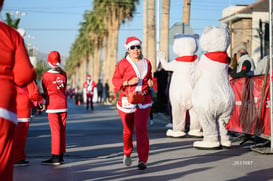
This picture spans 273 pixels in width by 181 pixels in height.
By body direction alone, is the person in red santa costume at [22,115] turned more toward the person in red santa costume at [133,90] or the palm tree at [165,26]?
the person in red santa costume
